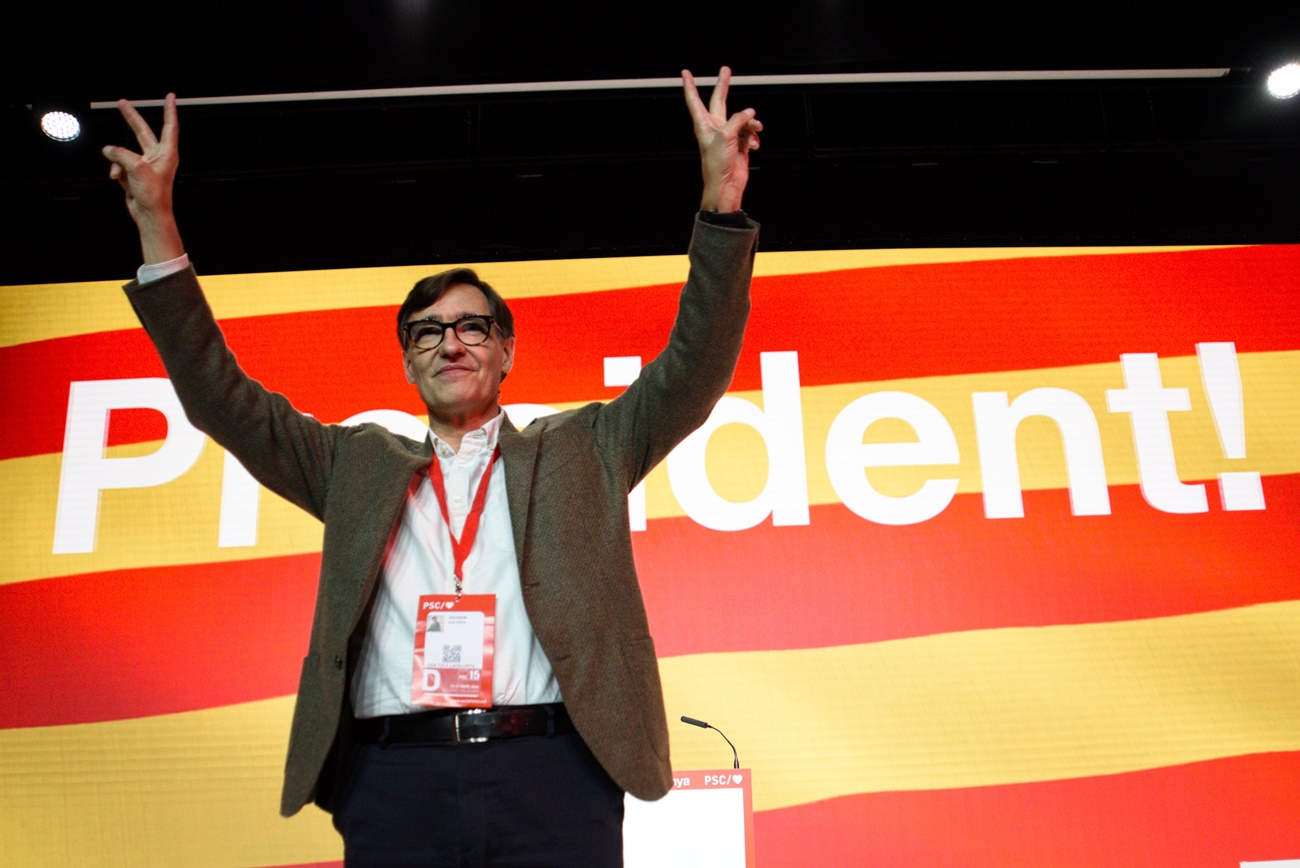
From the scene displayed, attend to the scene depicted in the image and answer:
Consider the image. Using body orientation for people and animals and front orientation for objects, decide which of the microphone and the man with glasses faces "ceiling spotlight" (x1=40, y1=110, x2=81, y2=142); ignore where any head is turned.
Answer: the microphone

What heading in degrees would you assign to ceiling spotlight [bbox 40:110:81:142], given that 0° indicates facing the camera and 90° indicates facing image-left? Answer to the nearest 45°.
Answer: approximately 0°

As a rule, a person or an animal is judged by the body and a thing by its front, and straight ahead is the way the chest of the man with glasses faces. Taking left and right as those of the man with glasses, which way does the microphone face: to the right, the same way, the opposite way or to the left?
to the right

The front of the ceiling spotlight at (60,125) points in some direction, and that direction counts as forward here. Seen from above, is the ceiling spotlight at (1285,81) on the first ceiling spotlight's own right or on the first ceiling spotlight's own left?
on the first ceiling spotlight's own left

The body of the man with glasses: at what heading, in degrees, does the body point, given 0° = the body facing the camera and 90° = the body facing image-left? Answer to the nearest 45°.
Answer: approximately 0°

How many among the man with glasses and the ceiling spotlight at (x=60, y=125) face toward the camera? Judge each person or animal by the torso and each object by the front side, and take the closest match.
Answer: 2

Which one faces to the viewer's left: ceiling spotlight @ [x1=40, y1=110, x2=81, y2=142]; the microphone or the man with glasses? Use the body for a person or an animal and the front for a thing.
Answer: the microphone

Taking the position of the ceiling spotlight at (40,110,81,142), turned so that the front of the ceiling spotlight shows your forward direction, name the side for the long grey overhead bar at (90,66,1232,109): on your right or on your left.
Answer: on your left

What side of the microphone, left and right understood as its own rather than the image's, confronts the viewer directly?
left
